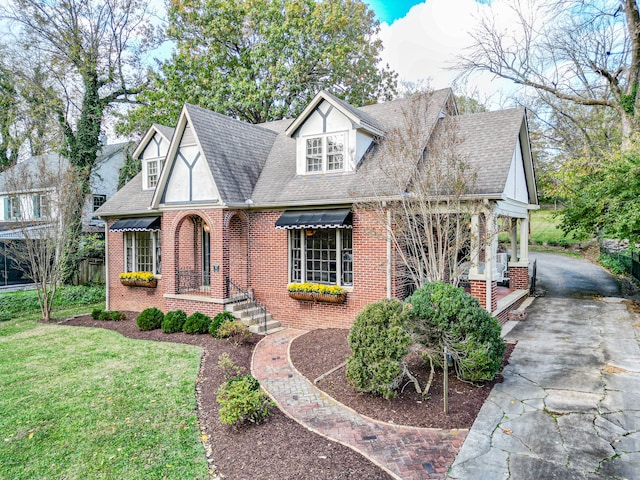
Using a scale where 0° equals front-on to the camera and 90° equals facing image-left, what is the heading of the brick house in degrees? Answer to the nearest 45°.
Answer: approximately 45°

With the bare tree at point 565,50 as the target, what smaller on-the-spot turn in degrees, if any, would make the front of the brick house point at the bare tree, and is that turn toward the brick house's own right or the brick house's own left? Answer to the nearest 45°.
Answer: approximately 180°

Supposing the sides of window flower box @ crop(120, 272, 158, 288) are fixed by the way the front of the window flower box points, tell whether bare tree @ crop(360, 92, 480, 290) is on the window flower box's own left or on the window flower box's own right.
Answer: on the window flower box's own left

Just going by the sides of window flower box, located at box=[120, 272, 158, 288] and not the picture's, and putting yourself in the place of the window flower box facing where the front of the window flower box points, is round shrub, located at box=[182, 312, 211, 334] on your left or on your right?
on your left

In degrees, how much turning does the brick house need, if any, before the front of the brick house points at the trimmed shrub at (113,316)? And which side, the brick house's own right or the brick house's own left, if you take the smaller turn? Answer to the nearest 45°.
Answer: approximately 45° to the brick house's own right

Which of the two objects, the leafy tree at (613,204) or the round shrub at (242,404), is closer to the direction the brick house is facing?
the round shrub

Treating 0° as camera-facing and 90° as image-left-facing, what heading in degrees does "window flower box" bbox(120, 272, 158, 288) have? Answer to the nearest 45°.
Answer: approximately 45°

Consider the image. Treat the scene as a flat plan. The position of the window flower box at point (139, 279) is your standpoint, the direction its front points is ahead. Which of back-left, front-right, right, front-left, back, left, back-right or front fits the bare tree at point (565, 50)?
back-left
